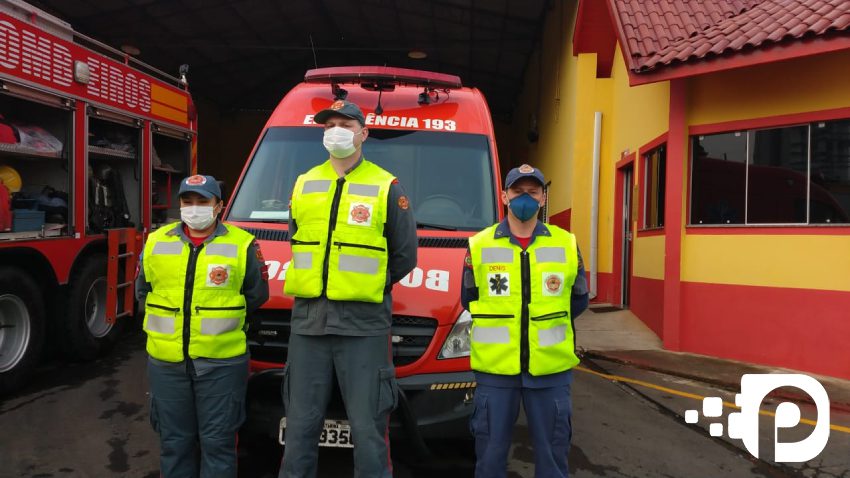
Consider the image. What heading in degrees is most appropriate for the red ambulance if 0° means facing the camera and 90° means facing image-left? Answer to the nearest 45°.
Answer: approximately 0°

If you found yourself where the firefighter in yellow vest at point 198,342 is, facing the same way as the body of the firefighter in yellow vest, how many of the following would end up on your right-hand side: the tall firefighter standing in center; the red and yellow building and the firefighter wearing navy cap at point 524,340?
0

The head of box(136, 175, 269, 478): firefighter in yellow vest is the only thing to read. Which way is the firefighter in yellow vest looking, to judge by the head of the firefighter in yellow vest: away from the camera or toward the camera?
toward the camera

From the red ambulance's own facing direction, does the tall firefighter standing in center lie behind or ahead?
ahead

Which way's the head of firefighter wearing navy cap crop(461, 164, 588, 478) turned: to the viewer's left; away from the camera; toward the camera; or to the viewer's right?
toward the camera

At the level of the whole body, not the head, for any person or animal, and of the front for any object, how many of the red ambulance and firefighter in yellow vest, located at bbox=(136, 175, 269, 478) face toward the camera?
2

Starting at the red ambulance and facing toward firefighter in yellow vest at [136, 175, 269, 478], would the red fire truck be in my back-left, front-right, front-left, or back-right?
front-right

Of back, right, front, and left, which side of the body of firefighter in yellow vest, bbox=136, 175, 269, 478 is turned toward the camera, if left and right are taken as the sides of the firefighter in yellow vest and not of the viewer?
front

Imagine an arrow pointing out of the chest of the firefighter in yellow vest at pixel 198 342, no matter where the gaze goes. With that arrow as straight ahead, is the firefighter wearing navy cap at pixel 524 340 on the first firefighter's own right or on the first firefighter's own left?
on the first firefighter's own left

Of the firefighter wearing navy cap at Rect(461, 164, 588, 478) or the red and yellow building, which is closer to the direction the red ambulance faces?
the firefighter wearing navy cap

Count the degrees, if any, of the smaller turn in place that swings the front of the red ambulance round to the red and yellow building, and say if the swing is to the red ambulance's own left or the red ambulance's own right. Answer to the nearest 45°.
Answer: approximately 135° to the red ambulance's own left

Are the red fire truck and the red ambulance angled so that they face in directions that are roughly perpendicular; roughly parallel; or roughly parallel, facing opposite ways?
roughly parallel

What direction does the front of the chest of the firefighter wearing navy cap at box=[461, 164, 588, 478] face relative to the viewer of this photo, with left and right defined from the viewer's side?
facing the viewer

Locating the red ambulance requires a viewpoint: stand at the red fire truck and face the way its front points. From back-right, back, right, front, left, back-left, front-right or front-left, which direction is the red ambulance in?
left

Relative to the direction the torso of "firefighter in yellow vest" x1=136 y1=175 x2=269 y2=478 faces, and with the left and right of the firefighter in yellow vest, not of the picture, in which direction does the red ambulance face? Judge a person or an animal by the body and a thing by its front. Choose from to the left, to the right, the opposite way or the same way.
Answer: the same way

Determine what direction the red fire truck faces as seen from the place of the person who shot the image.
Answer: facing the viewer and to the left of the viewer

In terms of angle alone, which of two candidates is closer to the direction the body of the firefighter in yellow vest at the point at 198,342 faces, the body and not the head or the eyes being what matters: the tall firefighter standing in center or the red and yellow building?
the tall firefighter standing in center
